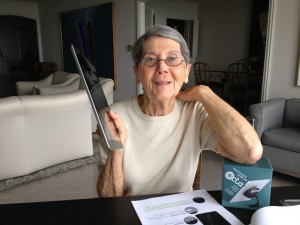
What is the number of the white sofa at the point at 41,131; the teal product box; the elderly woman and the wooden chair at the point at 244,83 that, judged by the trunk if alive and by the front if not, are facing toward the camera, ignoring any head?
2

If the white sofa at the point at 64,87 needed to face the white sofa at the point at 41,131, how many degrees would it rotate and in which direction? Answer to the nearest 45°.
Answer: approximately 45° to its left

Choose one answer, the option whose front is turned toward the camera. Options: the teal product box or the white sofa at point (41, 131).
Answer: the teal product box

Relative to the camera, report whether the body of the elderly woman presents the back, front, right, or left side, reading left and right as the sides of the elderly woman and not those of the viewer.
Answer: front

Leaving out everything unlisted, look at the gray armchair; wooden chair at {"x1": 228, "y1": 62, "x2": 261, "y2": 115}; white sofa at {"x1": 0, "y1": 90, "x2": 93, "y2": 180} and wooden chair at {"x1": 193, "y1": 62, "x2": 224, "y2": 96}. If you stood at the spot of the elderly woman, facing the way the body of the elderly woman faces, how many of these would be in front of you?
0

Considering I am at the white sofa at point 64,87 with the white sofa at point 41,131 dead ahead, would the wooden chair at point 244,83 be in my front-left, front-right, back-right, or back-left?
back-left

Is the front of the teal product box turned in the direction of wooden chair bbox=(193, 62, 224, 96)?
no

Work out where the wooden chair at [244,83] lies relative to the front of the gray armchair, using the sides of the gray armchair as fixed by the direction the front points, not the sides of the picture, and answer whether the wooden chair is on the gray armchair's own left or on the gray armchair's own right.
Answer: on the gray armchair's own right

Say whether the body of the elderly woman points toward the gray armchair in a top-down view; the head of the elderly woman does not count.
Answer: no

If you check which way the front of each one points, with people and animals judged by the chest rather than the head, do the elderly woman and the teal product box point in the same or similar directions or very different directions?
same or similar directions

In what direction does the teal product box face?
toward the camera

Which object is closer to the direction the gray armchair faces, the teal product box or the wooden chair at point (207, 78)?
the teal product box

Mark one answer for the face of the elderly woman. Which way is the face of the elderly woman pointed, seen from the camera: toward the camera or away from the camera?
toward the camera
